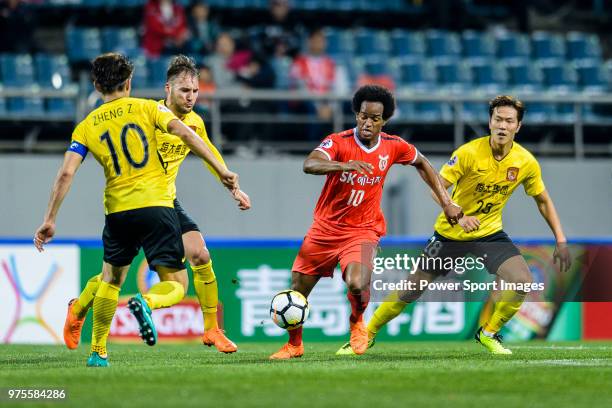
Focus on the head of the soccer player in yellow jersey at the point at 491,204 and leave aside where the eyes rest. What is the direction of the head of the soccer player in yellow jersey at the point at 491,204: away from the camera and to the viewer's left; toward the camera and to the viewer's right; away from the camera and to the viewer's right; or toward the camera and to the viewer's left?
toward the camera and to the viewer's left

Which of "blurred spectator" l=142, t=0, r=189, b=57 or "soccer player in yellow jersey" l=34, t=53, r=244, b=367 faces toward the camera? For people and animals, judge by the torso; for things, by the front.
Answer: the blurred spectator

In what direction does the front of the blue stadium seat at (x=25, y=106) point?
toward the camera

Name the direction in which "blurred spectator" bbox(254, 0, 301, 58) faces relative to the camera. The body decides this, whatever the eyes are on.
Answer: toward the camera

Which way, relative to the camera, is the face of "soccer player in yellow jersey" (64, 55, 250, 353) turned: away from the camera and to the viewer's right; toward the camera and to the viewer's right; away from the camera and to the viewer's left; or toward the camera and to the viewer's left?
toward the camera and to the viewer's right

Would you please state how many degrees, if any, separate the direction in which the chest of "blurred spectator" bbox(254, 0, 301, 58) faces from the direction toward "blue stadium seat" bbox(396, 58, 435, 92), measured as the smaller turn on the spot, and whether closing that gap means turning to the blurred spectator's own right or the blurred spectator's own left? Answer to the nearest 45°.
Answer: approximately 90° to the blurred spectator's own left

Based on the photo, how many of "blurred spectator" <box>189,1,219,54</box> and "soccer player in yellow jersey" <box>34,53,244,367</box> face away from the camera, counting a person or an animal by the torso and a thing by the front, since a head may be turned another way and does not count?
1

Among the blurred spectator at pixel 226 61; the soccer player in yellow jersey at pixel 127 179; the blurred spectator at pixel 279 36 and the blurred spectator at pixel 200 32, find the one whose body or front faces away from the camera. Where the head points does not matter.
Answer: the soccer player in yellow jersey

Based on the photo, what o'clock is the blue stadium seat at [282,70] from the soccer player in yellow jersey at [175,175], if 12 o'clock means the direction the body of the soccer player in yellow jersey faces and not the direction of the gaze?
The blue stadium seat is roughly at 8 o'clock from the soccer player in yellow jersey.

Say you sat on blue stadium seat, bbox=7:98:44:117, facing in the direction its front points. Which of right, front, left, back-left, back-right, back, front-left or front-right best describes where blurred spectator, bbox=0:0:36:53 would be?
back

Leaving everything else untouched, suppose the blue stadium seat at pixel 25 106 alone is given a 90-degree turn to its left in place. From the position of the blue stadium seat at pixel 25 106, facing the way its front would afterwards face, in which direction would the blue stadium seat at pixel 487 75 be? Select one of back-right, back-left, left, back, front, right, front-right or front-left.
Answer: front

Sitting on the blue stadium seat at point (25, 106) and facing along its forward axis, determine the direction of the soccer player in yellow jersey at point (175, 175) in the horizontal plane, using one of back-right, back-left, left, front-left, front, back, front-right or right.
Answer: front

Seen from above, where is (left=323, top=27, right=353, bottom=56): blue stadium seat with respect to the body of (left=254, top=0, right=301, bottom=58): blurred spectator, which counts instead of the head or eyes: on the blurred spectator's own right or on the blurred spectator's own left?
on the blurred spectator's own left

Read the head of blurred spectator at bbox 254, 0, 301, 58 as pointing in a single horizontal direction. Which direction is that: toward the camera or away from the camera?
toward the camera

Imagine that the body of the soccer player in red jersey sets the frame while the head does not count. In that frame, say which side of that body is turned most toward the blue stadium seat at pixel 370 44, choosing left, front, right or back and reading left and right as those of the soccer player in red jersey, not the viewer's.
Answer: back

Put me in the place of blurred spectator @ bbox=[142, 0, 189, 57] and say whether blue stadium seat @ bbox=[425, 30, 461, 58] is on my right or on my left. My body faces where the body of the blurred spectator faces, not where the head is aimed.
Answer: on my left
